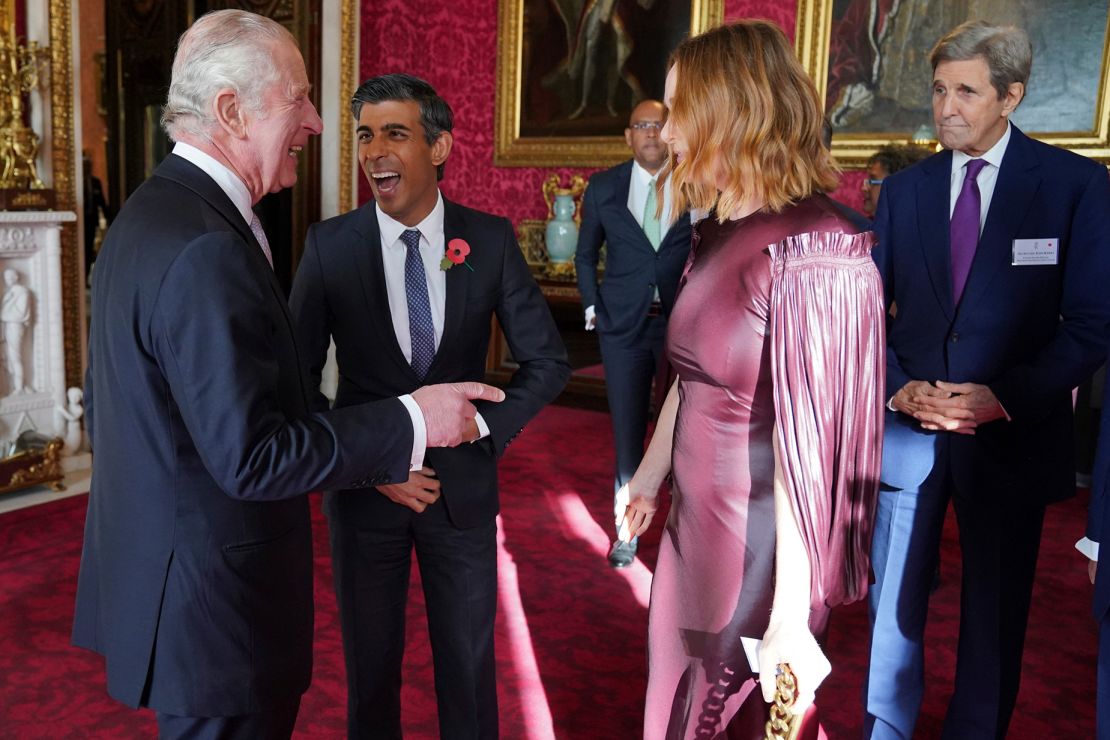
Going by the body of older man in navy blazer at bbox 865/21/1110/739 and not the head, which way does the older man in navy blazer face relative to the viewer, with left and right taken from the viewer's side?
facing the viewer and to the left of the viewer

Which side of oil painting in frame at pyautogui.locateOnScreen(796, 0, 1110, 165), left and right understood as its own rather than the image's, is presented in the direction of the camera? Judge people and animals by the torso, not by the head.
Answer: front

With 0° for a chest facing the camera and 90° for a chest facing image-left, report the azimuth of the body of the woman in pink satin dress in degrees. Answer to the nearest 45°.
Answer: approximately 45°

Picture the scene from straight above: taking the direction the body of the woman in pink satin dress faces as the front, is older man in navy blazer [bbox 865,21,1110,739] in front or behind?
behind

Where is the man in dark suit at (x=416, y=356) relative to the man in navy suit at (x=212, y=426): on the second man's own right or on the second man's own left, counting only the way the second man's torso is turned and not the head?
on the second man's own left

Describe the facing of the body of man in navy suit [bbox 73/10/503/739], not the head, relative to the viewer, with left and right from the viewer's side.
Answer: facing to the right of the viewer

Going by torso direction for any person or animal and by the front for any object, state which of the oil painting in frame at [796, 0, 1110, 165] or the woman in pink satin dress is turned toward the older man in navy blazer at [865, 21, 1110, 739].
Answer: the oil painting in frame

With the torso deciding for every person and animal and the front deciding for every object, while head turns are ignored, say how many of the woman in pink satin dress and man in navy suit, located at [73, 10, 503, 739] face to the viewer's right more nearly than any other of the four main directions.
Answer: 1

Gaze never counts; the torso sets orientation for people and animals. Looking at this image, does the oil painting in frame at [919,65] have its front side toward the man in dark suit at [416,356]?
yes

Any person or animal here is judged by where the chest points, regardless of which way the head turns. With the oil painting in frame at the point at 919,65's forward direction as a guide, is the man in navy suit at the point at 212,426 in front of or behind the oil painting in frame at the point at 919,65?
in front

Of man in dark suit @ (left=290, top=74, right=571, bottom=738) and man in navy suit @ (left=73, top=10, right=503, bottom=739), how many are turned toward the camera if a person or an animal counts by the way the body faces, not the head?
1

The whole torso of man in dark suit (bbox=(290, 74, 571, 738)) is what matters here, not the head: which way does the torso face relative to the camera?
toward the camera

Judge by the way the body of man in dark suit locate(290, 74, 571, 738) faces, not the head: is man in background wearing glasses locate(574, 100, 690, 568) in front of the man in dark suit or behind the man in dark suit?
behind

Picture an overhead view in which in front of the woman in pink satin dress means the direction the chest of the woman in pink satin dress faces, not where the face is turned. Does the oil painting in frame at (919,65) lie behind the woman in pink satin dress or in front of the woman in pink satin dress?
behind
